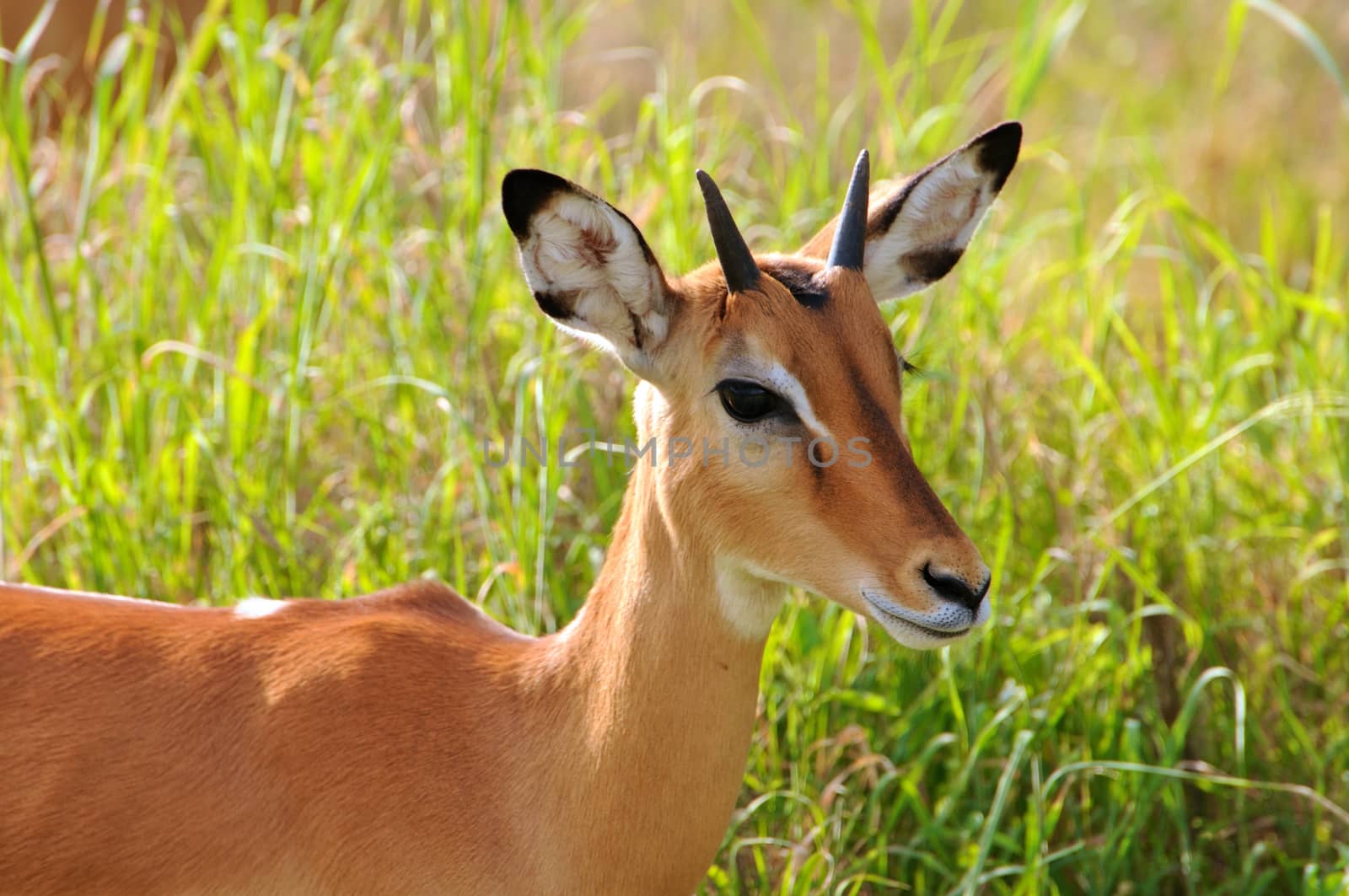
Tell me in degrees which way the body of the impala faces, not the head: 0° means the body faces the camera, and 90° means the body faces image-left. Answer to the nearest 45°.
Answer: approximately 270°
